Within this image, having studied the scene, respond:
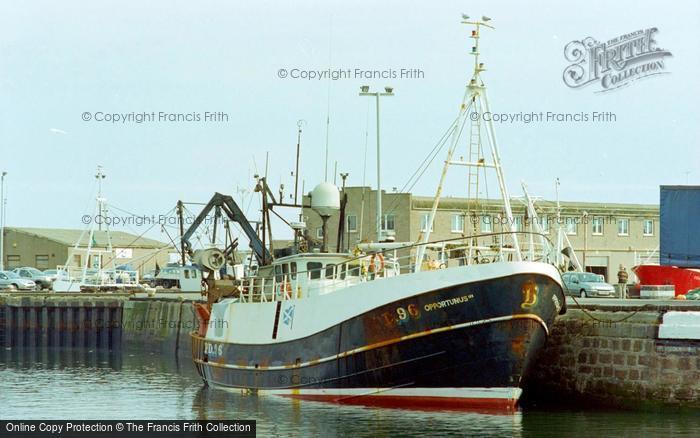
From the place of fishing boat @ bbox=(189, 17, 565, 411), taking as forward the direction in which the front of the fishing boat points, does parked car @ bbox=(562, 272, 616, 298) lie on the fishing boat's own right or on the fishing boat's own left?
on the fishing boat's own left

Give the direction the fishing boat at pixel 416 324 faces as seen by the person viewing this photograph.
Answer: facing the viewer and to the right of the viewer
